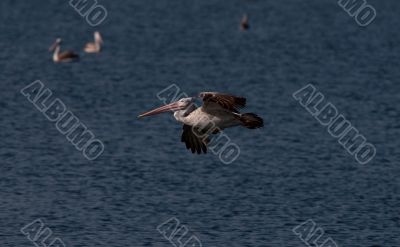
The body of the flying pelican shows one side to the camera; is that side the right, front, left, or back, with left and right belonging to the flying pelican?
left
